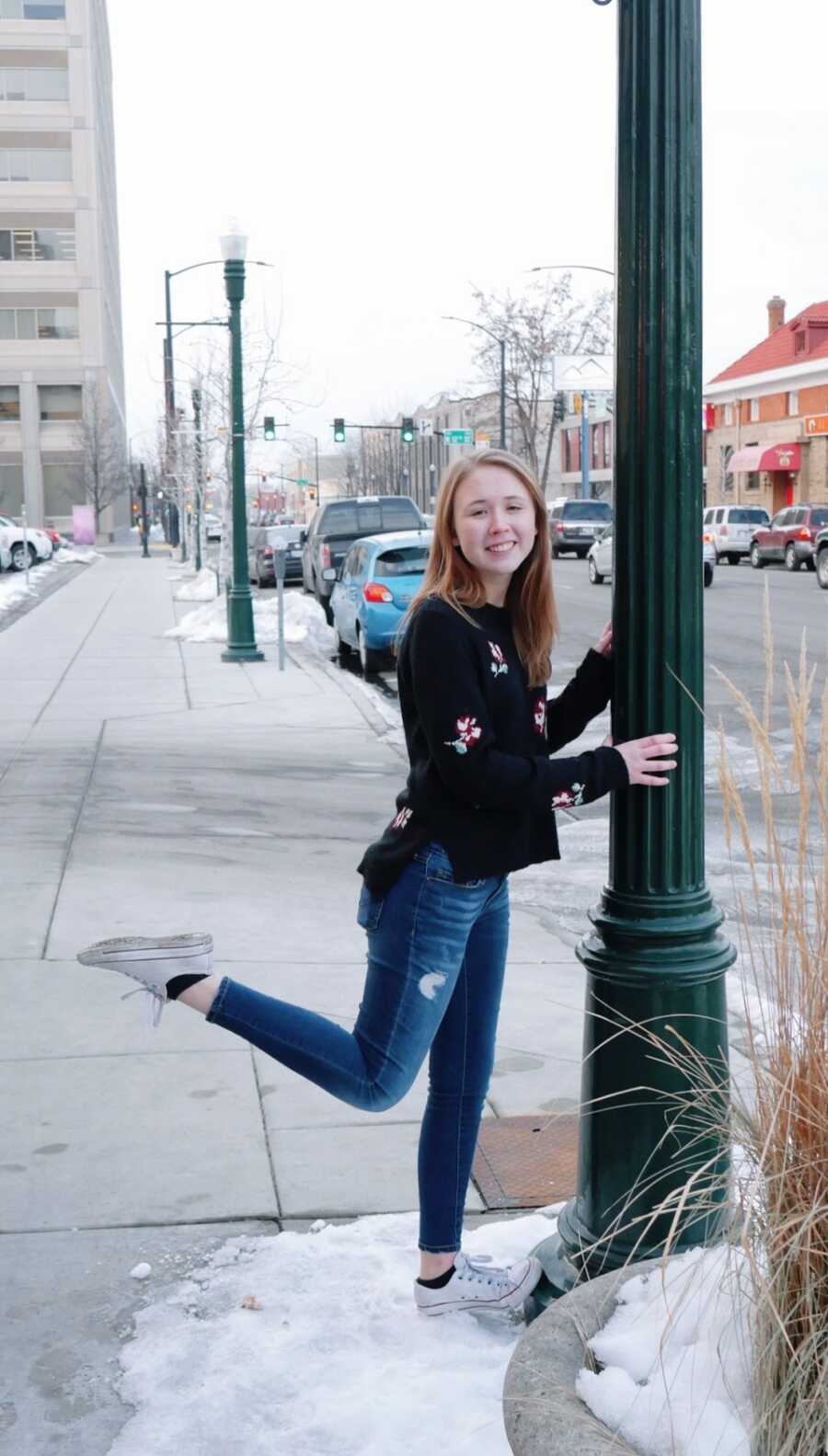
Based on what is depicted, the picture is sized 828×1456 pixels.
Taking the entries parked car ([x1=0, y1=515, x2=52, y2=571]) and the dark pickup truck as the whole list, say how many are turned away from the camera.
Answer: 1

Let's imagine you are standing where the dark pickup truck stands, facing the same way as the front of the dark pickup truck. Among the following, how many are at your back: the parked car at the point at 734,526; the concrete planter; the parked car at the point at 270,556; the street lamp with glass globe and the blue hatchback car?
3

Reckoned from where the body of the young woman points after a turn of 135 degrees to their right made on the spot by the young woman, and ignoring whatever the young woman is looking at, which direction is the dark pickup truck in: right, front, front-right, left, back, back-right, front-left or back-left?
right

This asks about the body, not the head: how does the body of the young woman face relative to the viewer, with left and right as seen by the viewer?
facing the viewer and to the right of the viewer

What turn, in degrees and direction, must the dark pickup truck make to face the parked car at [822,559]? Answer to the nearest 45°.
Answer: approximately 90° to its right

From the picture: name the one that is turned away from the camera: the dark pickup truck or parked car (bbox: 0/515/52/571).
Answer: the dark pickup truck

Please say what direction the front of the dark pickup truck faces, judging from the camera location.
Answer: facing away from the viewer

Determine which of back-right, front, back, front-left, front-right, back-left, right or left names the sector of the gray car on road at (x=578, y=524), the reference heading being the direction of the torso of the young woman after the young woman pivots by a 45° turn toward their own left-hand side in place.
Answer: left

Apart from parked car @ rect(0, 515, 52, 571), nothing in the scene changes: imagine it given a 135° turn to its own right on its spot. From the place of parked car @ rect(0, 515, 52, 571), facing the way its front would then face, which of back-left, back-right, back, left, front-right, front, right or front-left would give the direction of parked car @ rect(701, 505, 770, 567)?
back
